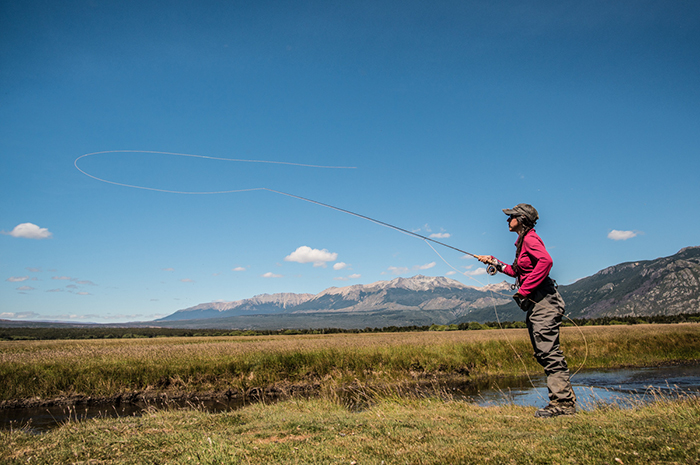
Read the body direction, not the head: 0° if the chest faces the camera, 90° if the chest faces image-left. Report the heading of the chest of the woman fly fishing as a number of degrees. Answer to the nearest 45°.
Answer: approximately 90°
